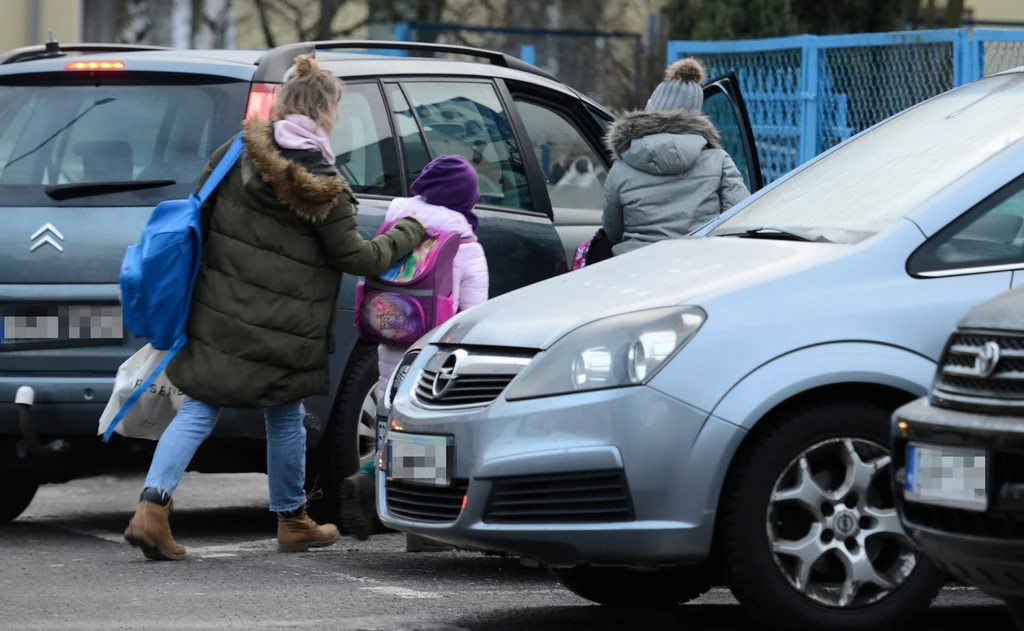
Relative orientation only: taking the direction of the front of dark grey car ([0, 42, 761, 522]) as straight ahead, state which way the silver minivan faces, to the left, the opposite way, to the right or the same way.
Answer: the opposite way

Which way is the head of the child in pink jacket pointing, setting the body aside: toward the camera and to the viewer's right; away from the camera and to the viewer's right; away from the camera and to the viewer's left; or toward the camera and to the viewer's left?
away from the camera and to the viewer's right

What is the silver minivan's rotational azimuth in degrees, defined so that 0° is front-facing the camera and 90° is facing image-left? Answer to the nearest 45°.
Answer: approximately 45°

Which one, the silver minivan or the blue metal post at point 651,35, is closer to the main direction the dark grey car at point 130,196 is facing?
the blue metal post

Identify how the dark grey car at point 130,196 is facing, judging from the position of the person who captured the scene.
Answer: facing away from the viewer and to the right of the viewer

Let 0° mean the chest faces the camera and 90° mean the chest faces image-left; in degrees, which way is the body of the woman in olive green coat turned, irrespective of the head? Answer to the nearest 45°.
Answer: approximately 225°

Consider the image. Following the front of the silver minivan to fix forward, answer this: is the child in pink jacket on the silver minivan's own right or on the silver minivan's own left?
on the silver minivan's own right

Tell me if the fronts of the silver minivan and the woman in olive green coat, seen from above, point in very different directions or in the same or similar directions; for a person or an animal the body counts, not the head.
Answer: very different directions
